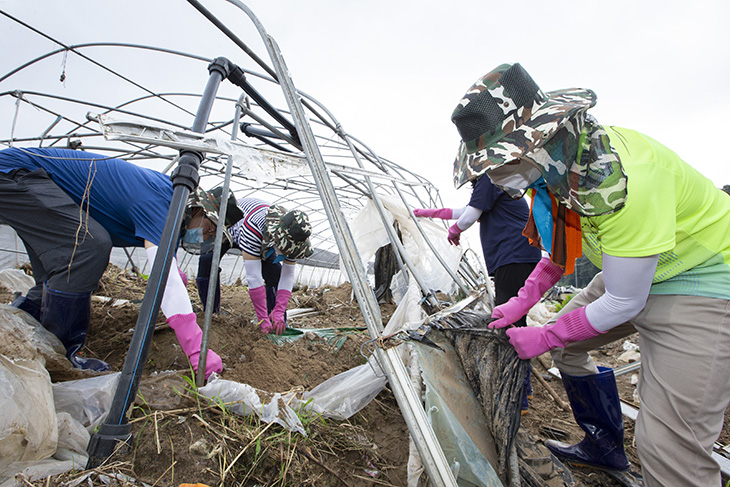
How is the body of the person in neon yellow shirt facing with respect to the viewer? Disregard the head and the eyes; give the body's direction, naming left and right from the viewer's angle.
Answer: facing to the left of the viewer

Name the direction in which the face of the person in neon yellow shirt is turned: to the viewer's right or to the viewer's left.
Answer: to the viewer's left

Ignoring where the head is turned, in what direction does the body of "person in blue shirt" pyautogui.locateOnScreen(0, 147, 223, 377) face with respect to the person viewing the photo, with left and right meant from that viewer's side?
facing to the right of the viewer

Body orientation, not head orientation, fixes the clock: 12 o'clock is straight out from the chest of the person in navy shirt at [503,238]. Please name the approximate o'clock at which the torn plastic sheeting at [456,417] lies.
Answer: The torn plastic sheeting is roughly at 9 o'clock from the person in navy shirt.

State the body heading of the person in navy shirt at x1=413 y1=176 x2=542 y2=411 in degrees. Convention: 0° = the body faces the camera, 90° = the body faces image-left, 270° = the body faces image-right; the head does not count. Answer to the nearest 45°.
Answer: approximately 90°

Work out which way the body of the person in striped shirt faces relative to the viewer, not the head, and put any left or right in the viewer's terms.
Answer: facing the viewer and to the right of the viewer

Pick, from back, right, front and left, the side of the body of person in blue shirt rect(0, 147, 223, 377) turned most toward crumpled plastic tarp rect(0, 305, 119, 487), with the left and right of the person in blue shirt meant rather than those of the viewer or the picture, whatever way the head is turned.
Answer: right

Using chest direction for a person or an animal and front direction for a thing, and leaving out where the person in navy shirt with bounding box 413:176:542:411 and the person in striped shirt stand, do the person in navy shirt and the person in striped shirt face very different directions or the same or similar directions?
very different directions

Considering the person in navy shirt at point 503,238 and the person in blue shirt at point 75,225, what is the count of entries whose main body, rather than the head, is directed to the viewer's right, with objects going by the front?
1

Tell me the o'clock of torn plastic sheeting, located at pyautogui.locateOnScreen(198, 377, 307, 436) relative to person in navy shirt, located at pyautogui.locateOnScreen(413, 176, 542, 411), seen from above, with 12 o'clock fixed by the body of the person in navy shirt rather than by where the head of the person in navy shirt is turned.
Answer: The torn plastic sheeting is roughly at 10 o'clock from the person in navy shirt.

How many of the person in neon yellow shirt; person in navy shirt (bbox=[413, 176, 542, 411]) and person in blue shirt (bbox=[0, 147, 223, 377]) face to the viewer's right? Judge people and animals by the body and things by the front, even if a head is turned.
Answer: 1
